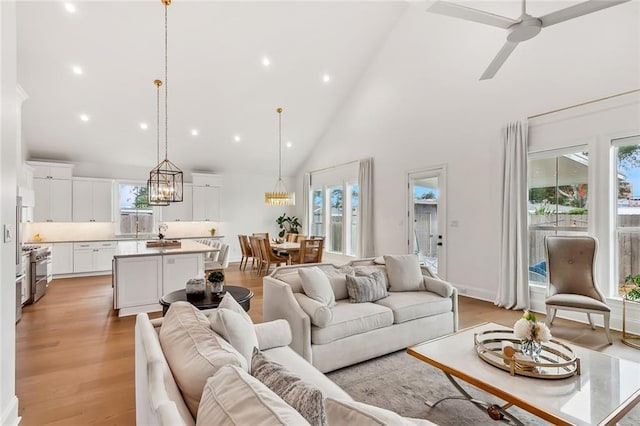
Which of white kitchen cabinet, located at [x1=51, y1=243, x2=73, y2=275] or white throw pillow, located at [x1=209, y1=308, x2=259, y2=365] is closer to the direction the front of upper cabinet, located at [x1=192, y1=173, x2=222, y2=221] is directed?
the white throw pillow

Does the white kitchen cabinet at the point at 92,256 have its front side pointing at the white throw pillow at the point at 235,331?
yes

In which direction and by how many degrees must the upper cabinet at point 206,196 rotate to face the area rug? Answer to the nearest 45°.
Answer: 0° — it already faces it

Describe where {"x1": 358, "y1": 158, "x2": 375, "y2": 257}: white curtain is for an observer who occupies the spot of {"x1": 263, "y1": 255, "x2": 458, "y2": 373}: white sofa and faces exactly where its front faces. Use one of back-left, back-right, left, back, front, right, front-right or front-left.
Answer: back-left

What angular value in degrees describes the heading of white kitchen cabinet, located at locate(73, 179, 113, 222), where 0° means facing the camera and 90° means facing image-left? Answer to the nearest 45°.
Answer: approximately 0°

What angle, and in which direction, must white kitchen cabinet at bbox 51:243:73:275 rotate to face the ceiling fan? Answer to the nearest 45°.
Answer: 0° — it already faces it

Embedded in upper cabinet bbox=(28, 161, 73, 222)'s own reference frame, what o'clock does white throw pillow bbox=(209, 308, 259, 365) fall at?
The white throw pillow is roughly at 12 o'clock from the upper cabinet.

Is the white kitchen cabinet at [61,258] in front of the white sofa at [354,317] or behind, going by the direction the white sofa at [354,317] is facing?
behind

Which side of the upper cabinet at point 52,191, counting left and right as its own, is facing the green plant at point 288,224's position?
left

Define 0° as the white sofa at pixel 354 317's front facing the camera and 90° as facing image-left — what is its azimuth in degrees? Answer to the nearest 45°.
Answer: approximately 315°

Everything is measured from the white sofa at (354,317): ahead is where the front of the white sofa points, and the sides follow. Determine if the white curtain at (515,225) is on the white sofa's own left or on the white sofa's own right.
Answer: on the white sofa's own left

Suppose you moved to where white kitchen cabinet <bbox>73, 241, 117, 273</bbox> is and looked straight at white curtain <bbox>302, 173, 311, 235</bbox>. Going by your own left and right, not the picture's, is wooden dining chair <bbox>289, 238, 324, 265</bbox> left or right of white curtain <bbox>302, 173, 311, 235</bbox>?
right
